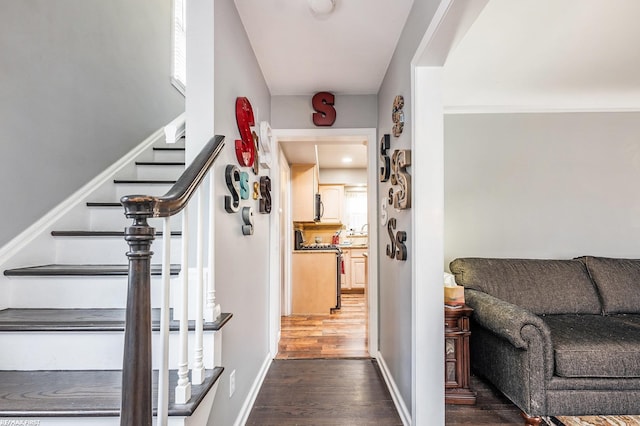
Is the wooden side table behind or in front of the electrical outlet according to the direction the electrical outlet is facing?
in front

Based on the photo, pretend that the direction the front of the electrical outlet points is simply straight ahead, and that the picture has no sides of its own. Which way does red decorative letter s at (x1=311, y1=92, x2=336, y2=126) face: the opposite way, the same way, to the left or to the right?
to the right

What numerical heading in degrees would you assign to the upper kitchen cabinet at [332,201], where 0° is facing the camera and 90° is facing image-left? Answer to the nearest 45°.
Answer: approximately 0°

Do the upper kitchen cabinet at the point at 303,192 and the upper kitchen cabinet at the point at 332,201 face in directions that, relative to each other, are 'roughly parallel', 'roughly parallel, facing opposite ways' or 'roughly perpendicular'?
roughly perpendicular

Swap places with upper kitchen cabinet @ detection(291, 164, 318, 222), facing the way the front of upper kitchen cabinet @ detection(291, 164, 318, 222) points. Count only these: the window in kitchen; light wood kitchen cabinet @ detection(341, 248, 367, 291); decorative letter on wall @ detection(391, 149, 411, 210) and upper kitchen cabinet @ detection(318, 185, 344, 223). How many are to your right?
1

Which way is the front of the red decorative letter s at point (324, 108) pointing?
toward the camera

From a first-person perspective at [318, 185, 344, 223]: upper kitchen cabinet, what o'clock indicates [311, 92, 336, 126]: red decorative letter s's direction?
The red decorative letter s is roughly at 12 o'clock from the upper kitchen cabinet.

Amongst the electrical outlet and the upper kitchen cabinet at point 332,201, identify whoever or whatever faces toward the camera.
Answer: the upper kitchen cabinet

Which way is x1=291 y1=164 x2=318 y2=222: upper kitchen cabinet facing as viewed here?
to the viewer's right

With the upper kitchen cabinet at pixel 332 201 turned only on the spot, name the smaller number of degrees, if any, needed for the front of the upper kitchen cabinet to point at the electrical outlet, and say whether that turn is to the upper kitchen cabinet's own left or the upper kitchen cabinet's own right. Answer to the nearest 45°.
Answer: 0° — it already faces it

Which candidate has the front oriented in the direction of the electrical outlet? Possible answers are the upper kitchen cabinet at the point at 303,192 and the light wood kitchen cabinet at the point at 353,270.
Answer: the light wood kitchen cabinet

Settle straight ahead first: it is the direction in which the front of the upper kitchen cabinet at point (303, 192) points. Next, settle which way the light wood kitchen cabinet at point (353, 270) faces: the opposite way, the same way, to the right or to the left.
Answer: to the right

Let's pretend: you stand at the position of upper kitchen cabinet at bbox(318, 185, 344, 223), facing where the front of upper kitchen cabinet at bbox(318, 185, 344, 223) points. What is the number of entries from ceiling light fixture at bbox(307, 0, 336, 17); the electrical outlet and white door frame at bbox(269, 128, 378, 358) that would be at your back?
0

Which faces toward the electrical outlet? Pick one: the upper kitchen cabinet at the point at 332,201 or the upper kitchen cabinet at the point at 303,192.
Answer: the upper kitchen cabinet at the point at 332,201

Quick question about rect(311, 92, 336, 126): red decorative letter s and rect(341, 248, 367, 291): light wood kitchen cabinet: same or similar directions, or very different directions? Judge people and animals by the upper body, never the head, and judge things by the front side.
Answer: same or similar directions

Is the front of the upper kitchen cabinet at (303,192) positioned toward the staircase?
no

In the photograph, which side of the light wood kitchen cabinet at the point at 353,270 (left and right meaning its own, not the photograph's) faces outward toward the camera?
front

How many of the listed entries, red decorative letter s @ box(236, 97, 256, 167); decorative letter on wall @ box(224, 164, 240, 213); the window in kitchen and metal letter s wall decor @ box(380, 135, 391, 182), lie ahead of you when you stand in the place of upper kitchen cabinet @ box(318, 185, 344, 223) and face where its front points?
3

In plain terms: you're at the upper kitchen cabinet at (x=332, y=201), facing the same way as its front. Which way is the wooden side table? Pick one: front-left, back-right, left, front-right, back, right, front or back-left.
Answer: front

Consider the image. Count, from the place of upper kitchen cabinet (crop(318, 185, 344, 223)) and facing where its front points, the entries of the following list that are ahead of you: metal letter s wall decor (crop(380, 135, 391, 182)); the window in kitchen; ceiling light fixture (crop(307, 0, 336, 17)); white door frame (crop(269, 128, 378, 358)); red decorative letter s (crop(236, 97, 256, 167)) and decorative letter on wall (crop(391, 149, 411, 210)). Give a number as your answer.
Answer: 5
